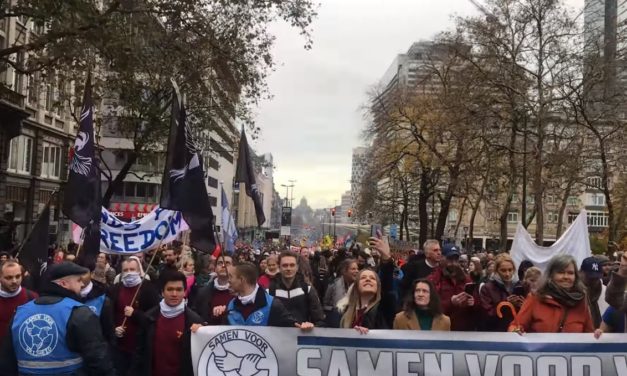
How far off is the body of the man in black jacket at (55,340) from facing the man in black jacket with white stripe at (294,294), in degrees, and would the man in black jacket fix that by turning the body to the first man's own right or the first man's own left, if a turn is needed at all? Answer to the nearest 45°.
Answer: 0° — they already face them

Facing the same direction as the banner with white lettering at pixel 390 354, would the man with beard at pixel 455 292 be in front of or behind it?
behind

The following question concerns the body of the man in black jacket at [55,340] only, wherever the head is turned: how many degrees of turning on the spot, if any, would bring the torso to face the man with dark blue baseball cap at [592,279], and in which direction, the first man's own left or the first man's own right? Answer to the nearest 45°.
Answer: approximately 45° to the first man's own right

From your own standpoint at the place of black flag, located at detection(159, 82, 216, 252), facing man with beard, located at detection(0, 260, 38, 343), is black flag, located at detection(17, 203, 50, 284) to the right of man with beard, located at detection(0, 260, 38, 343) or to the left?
right

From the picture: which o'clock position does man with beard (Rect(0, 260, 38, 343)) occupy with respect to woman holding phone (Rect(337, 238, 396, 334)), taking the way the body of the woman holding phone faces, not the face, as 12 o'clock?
The man with beard is roughly at 3 o'clock from the woman holding phone.

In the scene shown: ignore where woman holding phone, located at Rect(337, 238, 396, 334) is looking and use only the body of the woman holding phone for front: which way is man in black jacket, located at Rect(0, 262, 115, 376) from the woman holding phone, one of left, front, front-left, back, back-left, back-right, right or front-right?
front-right

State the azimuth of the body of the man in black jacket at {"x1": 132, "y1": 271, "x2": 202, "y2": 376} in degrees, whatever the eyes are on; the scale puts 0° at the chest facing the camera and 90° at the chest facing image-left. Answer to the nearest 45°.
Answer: approximately 0°
